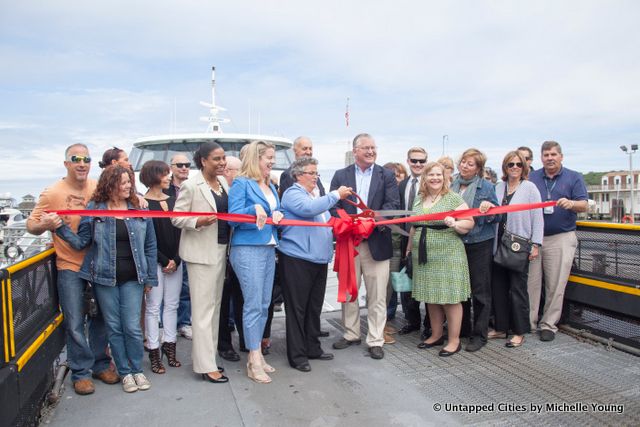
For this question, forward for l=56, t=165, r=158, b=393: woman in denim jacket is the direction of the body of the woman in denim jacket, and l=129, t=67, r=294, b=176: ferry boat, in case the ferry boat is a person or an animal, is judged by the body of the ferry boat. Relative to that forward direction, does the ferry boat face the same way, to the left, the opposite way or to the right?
the same way

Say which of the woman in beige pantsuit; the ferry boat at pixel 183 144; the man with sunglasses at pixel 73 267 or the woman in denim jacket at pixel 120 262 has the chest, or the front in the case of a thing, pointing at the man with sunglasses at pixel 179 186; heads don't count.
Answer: the ferry boat

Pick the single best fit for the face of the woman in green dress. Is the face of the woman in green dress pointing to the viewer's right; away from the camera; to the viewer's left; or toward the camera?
toward the camera

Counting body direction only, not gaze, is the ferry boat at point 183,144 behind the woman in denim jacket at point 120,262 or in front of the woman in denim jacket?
behind

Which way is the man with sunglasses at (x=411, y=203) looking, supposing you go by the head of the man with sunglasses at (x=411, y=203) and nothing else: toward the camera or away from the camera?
toward the camera

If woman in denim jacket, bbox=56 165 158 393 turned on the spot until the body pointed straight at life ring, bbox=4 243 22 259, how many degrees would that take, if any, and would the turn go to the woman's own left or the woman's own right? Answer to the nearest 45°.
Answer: approximately 135° to the woman's own right

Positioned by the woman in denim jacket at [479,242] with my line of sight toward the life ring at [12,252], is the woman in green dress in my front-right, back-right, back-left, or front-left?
front-left

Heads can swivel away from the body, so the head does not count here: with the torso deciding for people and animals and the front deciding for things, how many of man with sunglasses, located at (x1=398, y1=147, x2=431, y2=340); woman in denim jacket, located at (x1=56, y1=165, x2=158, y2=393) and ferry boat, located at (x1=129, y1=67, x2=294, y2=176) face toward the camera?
3

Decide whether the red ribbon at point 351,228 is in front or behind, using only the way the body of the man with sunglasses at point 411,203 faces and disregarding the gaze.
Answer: in front

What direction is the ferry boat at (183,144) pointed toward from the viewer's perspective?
toward the camera

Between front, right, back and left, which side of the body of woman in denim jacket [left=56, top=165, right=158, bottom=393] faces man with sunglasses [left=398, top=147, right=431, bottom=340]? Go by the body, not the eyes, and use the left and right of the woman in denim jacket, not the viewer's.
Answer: left

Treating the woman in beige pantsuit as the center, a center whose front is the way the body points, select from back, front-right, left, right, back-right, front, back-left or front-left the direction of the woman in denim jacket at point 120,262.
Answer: back-right

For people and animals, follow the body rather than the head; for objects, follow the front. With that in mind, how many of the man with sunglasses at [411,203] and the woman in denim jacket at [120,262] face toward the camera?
2

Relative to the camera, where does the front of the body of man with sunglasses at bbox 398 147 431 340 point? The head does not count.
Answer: toward the camera

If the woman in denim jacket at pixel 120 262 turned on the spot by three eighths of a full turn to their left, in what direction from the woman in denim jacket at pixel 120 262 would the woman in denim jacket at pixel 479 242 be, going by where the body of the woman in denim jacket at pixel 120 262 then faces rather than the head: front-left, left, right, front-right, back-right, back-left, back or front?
front-right

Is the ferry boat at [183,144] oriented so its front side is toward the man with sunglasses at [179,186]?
yes

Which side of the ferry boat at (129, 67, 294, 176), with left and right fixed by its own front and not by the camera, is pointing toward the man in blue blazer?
front

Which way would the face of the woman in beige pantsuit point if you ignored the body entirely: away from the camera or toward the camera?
toward the camera
